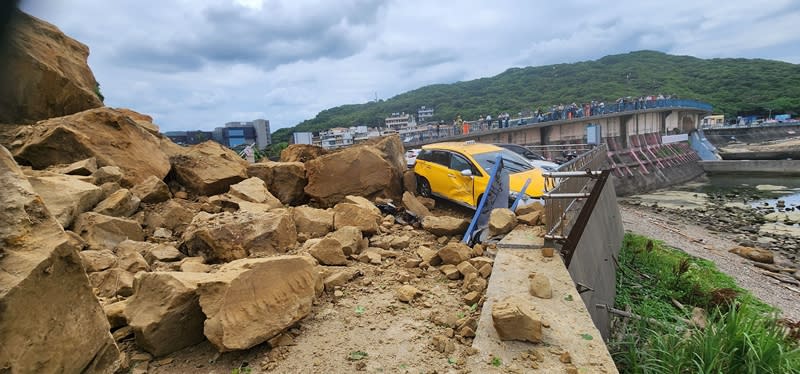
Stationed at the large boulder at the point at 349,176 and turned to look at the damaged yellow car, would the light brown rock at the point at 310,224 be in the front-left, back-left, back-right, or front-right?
back-right

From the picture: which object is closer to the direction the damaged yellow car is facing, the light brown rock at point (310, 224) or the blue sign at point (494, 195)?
the blue sign

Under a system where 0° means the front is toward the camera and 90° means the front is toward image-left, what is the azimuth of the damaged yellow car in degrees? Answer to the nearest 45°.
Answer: approximately 315°

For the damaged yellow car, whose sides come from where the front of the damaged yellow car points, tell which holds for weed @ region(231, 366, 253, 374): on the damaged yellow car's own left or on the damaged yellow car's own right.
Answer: on the damaged yellow car's own right

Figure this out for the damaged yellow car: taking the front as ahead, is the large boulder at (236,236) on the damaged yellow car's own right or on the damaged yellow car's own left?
on the damaged yellow car's own right

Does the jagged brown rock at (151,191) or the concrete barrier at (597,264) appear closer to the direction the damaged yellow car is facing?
the concrete barrier

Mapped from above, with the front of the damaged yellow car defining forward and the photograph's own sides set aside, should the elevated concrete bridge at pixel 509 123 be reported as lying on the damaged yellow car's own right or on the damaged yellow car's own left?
on the damaged yellow car's own left

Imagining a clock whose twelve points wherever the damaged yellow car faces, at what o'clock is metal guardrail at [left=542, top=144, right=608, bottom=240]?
The metal guardrail is roughly at 1 o'clock from the damaged yellow car.

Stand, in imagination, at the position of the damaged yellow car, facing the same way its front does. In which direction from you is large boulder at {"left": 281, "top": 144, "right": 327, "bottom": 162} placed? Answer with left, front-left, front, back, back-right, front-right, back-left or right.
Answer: back-right

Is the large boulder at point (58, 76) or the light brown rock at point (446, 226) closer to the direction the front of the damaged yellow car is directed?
the light brown rock
